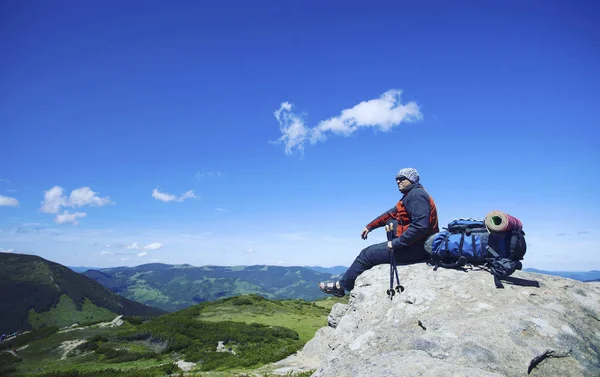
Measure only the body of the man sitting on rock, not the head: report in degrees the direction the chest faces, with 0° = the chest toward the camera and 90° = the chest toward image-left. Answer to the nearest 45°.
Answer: approximately 90°

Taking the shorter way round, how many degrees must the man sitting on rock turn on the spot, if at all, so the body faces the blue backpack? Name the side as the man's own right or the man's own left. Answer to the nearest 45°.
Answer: approximately 135° to the man's own left
